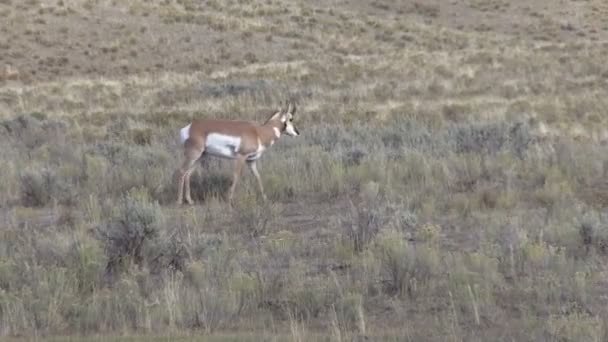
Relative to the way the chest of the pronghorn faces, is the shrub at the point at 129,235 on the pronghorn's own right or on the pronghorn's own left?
on the pronghorn's own right

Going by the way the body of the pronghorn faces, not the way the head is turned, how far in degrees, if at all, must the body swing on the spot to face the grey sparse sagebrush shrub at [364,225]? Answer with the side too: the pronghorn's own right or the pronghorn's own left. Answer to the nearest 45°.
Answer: approximately 45° to the pronghorn's own right

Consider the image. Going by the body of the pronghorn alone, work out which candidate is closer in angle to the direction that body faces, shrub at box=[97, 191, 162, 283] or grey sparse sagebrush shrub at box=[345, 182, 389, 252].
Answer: the grey sparse sagebrush shrub

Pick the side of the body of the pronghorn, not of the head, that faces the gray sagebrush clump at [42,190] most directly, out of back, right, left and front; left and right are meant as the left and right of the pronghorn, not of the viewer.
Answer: back

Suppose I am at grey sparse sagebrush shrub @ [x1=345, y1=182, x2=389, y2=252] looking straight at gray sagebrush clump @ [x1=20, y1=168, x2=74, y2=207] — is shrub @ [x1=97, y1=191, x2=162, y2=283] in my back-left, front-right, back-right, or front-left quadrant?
front-left

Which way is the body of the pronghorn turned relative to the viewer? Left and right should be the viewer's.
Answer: facing to the right of the viewer
